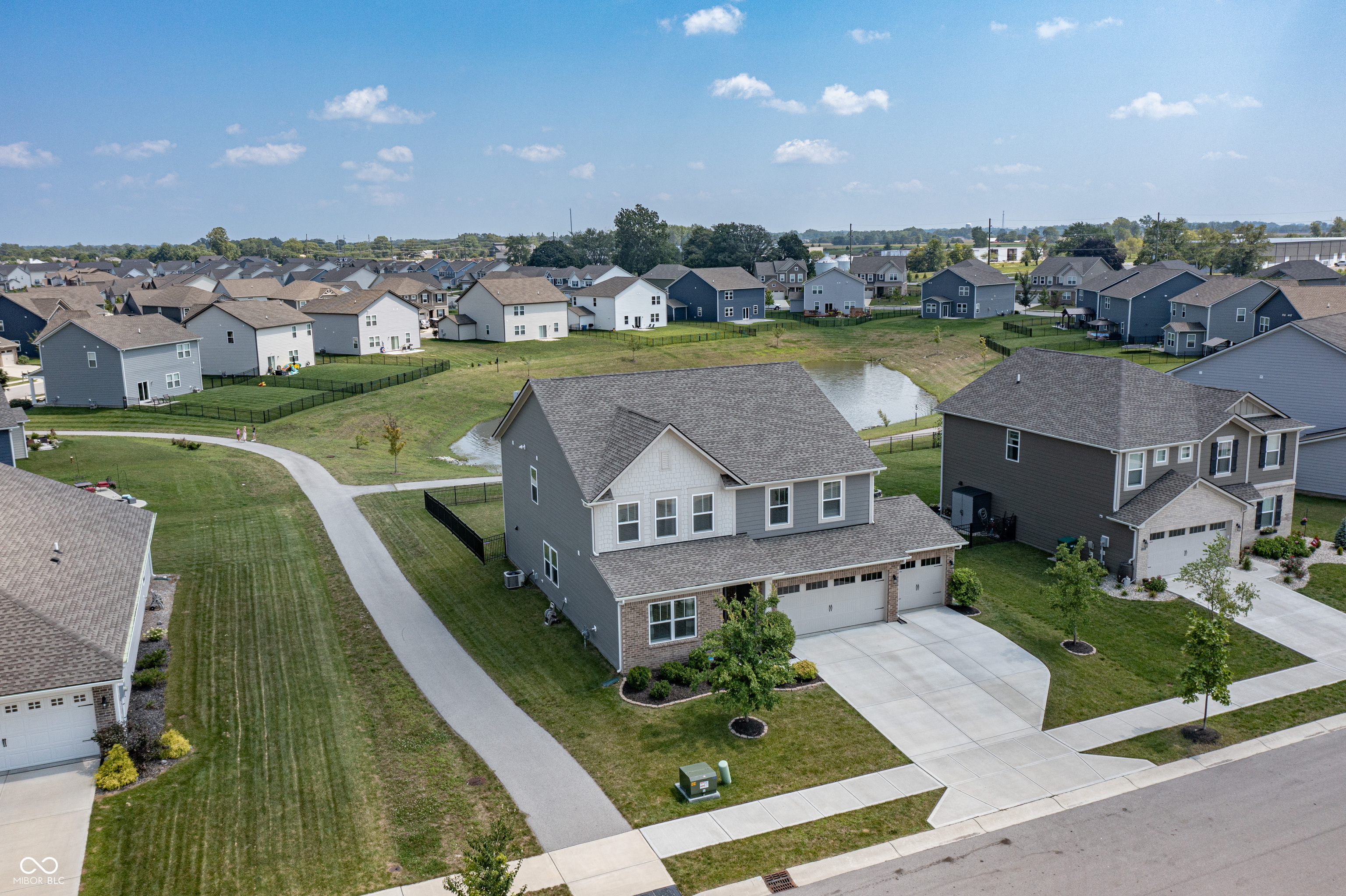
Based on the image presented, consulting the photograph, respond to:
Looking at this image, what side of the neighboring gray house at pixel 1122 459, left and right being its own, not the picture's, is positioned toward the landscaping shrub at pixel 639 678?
right

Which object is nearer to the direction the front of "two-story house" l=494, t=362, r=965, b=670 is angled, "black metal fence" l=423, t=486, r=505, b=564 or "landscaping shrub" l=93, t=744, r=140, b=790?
the landscaping shrub

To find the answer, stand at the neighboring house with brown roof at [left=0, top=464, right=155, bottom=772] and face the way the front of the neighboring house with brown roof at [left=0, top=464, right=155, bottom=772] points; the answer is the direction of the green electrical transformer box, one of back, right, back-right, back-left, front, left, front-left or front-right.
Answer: front-left

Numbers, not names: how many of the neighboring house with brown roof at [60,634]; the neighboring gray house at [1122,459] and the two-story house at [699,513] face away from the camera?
0

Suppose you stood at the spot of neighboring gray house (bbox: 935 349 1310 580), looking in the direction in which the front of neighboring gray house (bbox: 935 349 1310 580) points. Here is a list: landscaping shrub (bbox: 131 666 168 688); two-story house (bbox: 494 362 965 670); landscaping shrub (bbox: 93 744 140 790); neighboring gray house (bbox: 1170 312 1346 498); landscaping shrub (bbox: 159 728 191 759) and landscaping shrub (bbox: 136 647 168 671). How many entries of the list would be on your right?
5

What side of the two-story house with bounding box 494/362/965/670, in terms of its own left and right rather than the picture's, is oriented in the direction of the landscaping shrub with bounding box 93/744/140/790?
right

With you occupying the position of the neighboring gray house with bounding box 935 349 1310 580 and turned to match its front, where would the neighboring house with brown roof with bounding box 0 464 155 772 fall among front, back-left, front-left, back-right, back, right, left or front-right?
right

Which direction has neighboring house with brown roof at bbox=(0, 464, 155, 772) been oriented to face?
toward the camera

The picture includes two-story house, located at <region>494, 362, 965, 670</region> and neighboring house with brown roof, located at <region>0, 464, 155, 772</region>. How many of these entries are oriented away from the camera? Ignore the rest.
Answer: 0

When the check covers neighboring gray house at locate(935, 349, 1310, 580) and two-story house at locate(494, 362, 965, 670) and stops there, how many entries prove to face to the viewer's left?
0

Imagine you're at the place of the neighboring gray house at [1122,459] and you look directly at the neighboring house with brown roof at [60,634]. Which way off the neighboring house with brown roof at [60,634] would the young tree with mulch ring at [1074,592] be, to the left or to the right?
left

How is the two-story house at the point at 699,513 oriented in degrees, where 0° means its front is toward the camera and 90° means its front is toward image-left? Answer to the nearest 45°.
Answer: approximately 315°

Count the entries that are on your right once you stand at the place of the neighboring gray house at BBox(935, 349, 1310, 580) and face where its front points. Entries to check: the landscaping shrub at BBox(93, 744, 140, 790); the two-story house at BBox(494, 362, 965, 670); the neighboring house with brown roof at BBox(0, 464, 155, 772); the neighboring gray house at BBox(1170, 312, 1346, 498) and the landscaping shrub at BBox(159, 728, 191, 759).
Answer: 4

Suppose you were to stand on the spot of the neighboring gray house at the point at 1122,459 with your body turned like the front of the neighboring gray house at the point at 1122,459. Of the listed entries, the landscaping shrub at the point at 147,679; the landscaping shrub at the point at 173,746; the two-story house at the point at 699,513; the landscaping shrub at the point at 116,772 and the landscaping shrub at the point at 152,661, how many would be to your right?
5
